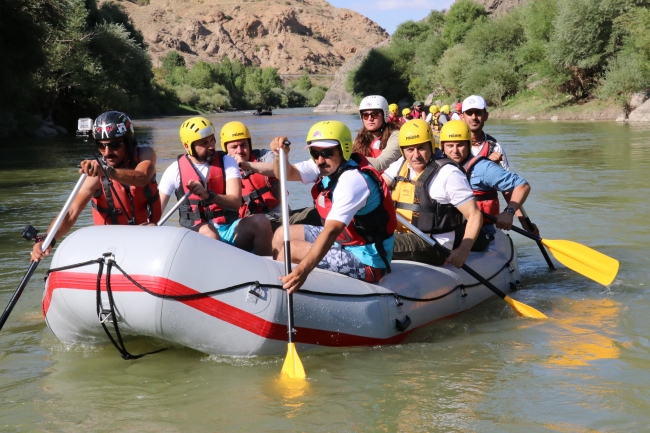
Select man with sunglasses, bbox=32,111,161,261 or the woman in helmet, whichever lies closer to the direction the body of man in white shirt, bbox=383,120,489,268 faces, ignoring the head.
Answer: the man with sunglasses

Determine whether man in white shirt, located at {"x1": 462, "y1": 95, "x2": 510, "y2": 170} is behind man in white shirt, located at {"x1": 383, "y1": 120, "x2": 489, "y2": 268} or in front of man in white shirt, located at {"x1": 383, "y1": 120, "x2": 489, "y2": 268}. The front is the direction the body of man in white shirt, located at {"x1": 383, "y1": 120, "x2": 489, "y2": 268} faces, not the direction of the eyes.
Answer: behind

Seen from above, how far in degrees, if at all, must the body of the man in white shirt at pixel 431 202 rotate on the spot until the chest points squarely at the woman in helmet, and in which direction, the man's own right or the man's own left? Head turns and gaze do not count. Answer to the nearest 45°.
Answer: approximately 135° to the man's own right

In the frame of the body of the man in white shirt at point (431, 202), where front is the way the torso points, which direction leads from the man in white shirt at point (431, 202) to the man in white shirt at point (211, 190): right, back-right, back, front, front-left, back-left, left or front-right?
front-right

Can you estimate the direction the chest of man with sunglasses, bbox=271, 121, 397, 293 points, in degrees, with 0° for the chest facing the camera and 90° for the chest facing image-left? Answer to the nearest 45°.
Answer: approximately 45°

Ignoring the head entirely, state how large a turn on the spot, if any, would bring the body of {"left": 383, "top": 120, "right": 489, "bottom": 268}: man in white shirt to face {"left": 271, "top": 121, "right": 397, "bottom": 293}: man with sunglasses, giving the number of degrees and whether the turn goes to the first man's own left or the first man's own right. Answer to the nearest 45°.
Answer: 0° — they already face them

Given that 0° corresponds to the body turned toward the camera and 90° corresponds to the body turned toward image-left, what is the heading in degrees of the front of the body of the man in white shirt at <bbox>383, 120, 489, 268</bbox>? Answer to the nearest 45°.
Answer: approximately 45°
